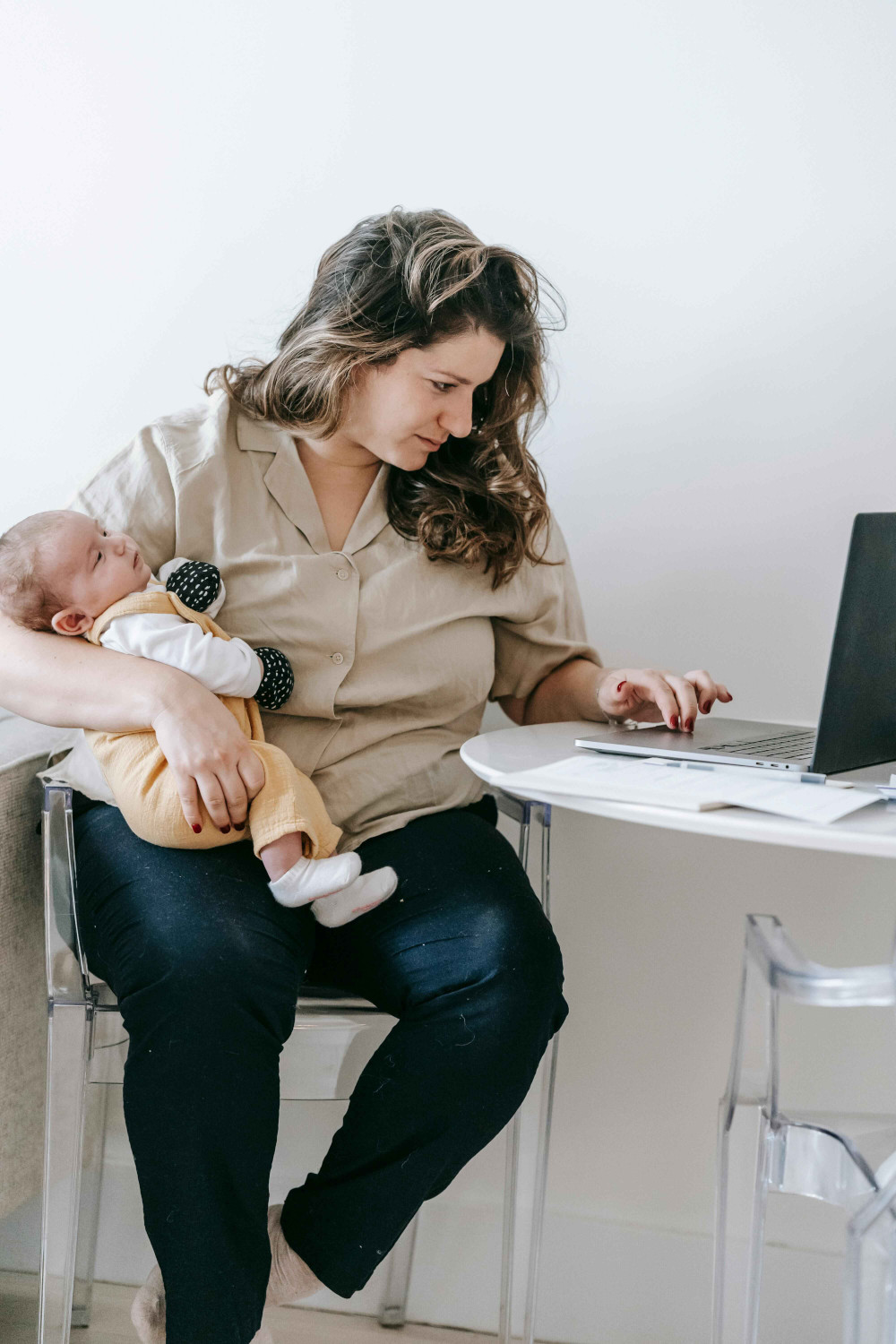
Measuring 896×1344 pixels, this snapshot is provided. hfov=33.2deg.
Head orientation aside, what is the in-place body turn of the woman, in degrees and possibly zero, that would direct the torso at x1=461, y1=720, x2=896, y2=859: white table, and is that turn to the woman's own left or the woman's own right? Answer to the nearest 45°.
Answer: approximately 45° to the woman's own left

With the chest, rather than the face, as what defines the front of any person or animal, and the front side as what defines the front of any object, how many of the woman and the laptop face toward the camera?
1

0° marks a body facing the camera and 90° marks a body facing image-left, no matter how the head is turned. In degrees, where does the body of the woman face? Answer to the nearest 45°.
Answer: approximately 0°

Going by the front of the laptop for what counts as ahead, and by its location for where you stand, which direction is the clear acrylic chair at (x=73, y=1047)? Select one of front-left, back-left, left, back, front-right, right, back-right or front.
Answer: front-left

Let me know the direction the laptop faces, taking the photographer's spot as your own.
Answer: facing away from the viewer and to the left of the viewer
